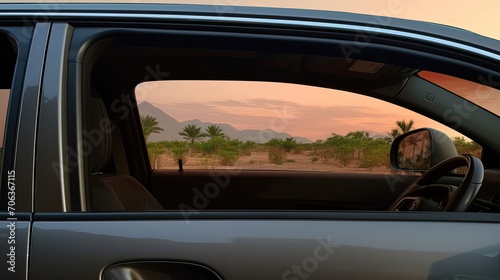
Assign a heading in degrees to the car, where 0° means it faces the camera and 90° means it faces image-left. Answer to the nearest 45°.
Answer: approximately 270°

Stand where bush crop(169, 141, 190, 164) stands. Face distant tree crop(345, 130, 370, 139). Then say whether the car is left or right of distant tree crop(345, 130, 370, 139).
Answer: right
